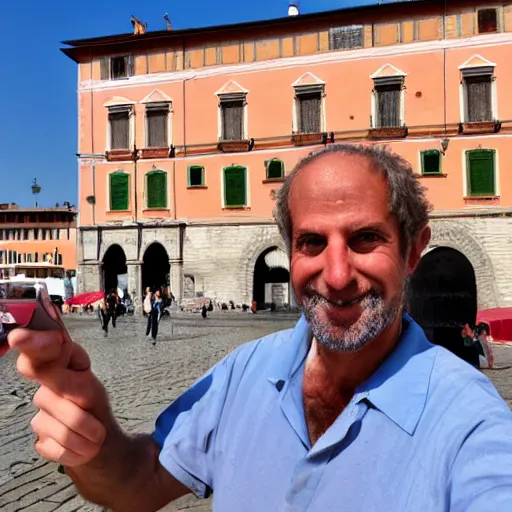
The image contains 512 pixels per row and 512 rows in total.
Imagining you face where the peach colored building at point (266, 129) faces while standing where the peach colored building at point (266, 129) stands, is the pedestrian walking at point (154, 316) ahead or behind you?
ahead

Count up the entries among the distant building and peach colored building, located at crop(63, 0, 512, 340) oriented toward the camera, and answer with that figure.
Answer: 2

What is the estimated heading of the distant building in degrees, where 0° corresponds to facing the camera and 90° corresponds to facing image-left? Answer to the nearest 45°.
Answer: approximately 0°

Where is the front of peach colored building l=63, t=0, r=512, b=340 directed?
toward the camera

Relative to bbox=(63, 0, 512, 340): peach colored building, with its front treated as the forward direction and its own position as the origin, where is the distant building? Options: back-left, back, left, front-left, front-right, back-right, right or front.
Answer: back-right

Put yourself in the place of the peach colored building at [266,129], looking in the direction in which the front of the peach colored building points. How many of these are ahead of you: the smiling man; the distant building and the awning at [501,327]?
2

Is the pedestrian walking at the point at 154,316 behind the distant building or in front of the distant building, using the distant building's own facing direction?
in front

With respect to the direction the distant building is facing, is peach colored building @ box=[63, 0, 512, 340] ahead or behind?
ahead

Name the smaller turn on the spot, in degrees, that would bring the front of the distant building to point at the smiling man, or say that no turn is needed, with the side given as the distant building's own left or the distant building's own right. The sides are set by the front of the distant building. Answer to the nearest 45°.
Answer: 0° — it already faces them

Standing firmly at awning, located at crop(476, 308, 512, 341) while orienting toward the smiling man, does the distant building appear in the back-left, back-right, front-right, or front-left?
back-right
